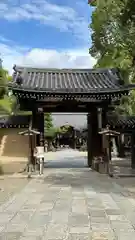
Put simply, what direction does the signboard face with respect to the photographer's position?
facing the viewer
